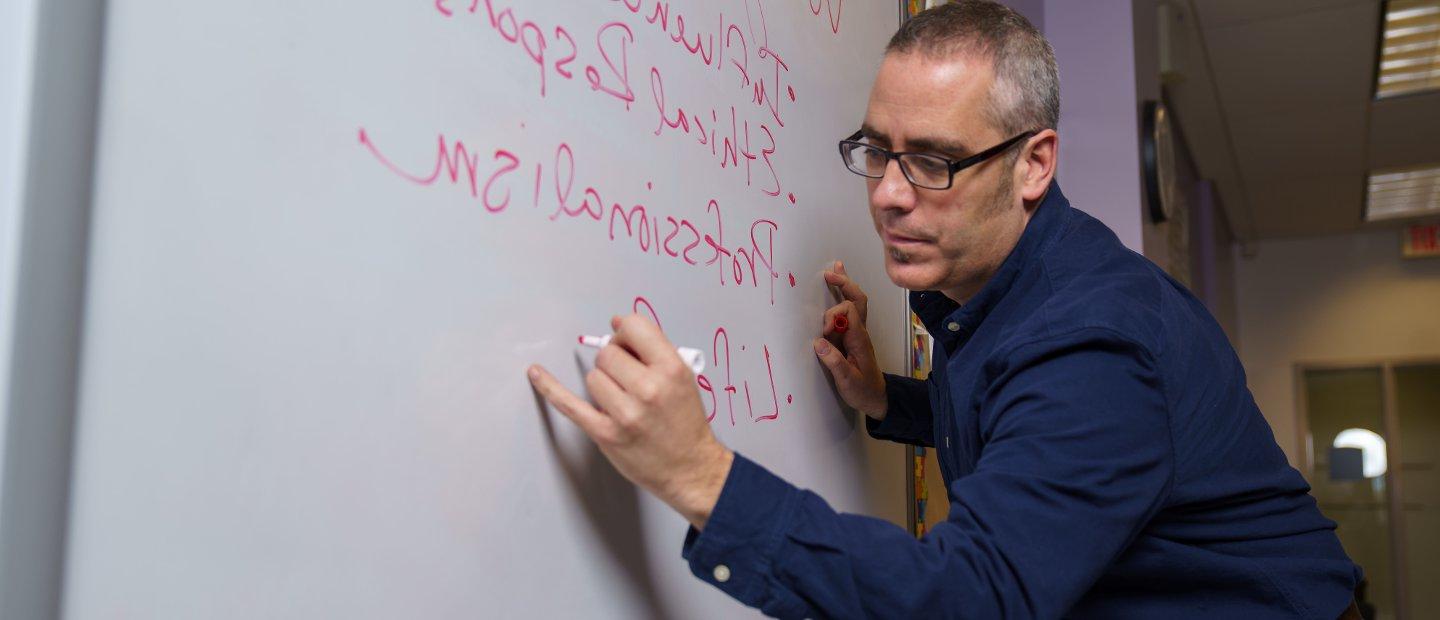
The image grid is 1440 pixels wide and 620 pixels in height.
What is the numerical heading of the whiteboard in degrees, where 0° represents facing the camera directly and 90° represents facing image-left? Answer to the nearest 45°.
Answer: approximately 315°

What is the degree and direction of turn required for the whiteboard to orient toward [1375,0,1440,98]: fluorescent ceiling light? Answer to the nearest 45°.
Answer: approximately 90° to its left

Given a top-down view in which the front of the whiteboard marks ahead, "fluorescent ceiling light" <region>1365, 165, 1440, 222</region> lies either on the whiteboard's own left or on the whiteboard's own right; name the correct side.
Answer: on the whiteboard's own left

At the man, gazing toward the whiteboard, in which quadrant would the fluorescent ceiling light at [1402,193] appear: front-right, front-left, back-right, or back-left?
back-right
